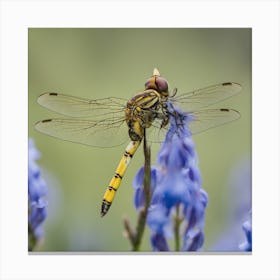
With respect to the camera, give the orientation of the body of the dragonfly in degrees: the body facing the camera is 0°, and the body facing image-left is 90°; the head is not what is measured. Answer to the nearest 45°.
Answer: approximately 225°
